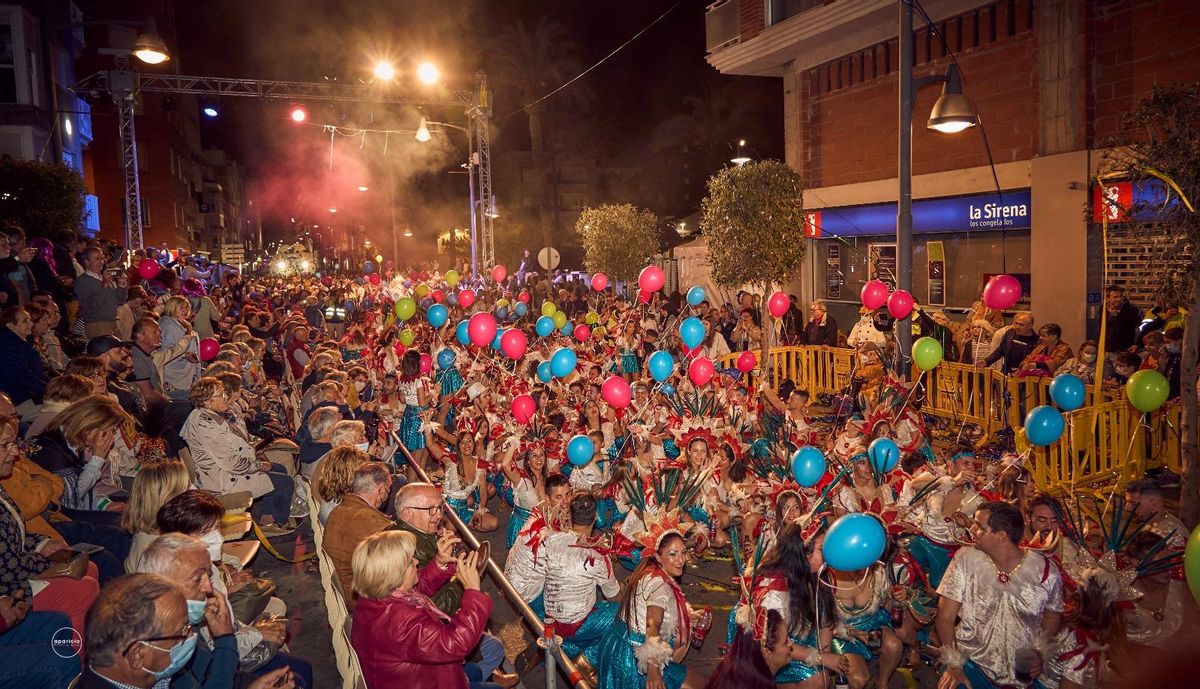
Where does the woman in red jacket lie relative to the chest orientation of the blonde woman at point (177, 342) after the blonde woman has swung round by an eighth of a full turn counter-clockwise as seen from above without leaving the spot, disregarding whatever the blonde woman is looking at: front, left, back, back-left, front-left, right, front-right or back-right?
back-right

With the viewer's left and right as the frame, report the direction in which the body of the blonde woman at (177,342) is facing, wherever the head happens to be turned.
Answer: facing to the right of the viewer

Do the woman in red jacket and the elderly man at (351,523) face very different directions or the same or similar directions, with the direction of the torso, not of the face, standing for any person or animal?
same or similar directions

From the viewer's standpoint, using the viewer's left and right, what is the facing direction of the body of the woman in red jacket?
facing away from the viewer and to the right of the viewer

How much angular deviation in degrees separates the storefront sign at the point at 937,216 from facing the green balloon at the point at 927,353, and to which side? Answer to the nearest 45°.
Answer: approximately 45° to its left

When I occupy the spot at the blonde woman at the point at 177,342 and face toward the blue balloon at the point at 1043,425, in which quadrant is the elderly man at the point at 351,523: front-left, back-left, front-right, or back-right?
front-right

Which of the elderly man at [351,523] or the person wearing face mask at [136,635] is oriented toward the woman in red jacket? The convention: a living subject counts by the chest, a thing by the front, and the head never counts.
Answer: the person wearing face mask

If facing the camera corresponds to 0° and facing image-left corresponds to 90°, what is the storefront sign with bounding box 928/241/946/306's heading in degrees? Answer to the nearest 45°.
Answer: approximately 45°

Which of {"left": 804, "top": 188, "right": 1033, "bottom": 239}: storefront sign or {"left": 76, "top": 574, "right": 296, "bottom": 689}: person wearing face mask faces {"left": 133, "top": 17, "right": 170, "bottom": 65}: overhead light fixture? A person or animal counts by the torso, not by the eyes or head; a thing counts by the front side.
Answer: the storefront sign

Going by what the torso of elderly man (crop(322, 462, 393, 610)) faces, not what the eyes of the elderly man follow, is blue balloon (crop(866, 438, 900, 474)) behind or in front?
in front

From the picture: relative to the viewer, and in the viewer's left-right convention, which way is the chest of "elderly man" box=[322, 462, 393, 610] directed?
facing away from the viewer and to the right of the viewer

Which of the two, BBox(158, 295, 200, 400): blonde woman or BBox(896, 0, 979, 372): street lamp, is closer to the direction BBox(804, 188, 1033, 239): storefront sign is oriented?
the blonde woman

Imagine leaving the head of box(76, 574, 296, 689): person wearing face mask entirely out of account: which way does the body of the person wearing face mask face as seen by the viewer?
to the viewer's right

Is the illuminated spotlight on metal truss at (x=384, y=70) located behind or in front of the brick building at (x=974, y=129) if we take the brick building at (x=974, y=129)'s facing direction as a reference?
in front

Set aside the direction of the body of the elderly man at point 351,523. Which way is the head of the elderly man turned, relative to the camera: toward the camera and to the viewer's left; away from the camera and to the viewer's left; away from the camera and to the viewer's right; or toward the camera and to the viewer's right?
away from the camera and to the viewer's right

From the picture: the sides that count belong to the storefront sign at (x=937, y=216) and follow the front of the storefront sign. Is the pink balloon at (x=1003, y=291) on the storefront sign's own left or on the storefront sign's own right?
on the storefront sign's own left

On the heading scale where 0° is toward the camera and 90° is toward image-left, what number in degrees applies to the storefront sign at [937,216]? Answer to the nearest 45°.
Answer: approximately 45°

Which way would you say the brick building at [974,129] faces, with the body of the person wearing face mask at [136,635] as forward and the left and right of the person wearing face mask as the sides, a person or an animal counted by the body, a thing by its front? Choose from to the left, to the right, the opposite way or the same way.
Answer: the opposite way

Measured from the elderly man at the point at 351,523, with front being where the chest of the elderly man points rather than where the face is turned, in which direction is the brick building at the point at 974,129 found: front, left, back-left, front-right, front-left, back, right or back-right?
front

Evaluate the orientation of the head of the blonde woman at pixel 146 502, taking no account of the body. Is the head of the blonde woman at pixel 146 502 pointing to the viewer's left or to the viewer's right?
to the viewer's right
